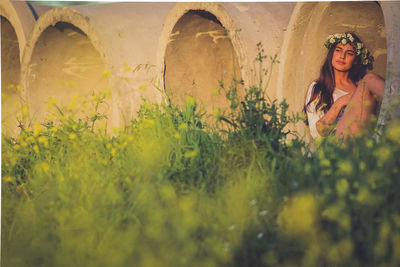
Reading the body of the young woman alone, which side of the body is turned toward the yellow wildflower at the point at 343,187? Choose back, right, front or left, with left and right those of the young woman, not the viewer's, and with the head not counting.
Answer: front

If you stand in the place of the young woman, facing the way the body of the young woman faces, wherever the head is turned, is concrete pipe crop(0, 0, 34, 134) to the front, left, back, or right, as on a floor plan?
right

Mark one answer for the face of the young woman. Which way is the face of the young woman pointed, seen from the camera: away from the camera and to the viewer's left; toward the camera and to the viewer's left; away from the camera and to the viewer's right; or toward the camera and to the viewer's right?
toward the camera and to the viewer's left

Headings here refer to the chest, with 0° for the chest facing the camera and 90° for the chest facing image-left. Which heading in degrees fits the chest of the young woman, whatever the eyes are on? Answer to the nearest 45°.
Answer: approximately 0°

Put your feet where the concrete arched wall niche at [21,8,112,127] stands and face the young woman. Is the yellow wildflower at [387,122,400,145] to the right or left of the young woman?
right

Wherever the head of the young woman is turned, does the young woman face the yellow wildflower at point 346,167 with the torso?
yes

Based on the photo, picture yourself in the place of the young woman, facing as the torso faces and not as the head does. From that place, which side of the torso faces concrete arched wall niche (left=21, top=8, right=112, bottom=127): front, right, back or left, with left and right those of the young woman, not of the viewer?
right
